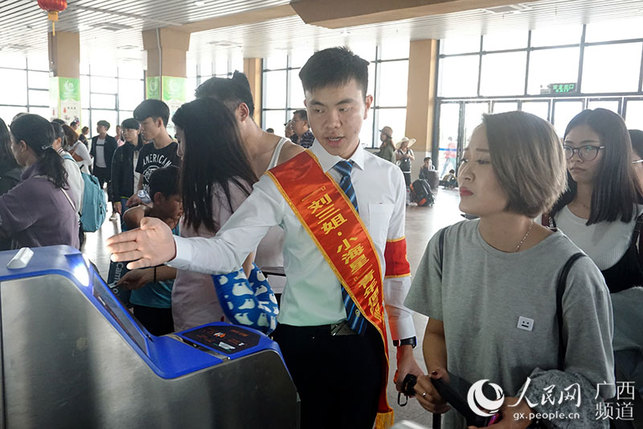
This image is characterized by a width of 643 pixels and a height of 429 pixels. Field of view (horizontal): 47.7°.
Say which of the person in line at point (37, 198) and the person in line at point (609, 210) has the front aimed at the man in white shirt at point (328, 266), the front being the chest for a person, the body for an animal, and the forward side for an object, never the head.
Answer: the person in line at point (609, 210)

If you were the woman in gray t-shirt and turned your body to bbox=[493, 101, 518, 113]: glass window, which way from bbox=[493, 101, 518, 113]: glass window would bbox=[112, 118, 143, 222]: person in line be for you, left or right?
left

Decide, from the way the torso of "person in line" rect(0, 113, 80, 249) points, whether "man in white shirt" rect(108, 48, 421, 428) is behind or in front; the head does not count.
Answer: behind

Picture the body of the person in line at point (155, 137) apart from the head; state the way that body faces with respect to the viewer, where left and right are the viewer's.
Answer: facing the viewer and to the left of the viewer

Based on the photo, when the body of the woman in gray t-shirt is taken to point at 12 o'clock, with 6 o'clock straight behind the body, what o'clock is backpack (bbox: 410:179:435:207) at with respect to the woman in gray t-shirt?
The backpack is roughly at 4 o'clock from the woman in gray t-shirt.

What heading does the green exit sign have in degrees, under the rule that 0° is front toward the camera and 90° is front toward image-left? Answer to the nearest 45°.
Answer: approximately 0°

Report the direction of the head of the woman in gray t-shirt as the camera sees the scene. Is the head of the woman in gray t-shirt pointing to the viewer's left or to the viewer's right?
to the viewer's left

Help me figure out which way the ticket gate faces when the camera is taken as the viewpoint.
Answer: facing to the right of the viewer

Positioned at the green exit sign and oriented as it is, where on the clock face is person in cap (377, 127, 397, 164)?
The person in cap is roughly at 1 o'clock from the green exit sign.
